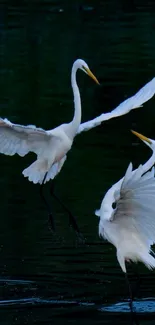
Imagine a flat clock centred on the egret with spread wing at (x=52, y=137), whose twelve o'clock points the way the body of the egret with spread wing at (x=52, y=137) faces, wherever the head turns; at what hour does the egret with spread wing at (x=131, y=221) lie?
the egret with spread wing at (x=131, y=221) is roughly at 11 o'clock from the egret with spread wing at (x=52, y=137).

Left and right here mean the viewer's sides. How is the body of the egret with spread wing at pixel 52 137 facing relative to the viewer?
facing the viewer and to the right of the viewer
